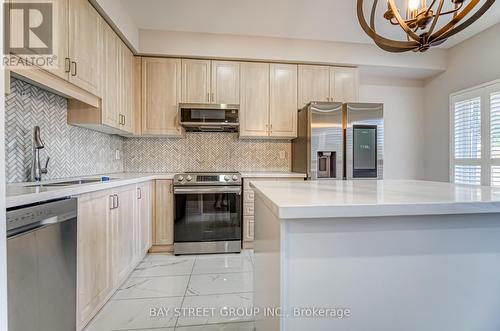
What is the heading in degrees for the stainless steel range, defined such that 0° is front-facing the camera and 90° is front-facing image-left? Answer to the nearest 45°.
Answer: approximately 0°

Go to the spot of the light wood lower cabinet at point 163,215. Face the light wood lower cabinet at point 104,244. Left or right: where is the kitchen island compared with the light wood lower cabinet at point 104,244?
left

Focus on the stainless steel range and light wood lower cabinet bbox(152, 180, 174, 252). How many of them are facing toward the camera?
2

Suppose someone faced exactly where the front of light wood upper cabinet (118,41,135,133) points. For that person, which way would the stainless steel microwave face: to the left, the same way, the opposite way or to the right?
to the right

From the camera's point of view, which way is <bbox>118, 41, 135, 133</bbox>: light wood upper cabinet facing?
to the viewer's right

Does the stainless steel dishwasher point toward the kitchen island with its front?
yes

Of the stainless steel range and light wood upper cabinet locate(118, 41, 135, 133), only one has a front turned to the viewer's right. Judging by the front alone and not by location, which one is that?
the light wood upper cabinet

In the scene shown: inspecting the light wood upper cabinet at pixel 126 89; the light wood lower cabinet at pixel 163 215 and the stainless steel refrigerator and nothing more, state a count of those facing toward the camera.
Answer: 2

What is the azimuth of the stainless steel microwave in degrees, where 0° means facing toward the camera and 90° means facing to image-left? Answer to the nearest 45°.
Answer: approximately 0°

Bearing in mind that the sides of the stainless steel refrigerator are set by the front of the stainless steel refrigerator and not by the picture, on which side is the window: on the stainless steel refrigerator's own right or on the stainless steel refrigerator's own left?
on the stainless steel refrigerator's own left

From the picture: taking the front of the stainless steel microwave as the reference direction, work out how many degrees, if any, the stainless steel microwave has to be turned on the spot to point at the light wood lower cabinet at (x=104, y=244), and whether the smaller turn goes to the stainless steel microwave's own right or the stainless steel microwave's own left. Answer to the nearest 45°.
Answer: approximately 45° to the stainless steel microwave's own right
